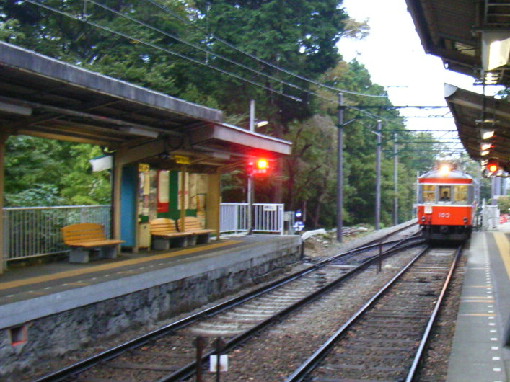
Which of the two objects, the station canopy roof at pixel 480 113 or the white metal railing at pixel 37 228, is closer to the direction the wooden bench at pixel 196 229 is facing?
the station canopy roof

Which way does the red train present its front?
toward the camera

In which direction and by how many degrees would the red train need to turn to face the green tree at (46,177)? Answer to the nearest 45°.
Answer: approximately 45° to its right

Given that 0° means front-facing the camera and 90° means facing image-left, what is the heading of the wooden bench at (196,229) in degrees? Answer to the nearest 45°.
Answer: approximately 315°

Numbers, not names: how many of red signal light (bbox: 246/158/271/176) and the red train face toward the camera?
2

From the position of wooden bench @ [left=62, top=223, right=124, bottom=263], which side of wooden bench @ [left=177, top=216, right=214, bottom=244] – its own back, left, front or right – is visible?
right

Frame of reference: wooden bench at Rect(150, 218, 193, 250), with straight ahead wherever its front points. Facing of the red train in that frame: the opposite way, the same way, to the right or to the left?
to the right

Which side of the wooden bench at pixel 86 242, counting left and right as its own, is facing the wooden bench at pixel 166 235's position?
left

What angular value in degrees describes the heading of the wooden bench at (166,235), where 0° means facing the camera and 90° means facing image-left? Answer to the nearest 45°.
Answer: approximately 315°

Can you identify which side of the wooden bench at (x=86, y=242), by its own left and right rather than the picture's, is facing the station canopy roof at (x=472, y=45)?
front

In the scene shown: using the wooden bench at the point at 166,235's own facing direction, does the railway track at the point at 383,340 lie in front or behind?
in front
